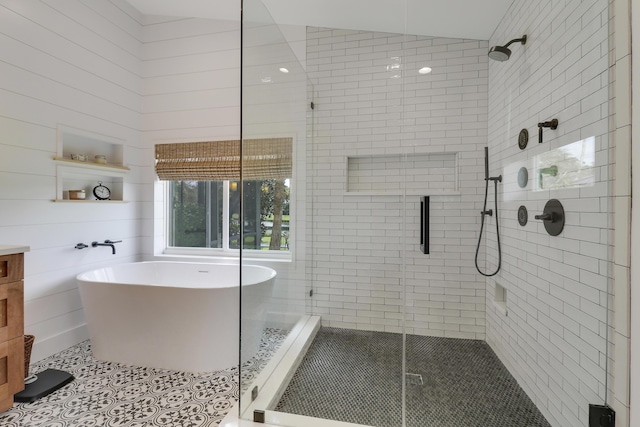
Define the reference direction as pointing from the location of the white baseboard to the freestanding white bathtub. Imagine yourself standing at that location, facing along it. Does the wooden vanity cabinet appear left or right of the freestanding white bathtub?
right

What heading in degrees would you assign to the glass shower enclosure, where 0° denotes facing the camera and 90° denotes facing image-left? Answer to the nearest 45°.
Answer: approximately 0°

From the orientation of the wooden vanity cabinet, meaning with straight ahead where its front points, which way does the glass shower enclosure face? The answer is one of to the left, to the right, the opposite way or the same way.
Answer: to the right

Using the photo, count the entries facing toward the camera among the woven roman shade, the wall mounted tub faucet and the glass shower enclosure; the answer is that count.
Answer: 2

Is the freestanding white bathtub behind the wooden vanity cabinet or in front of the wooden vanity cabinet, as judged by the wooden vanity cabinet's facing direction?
in front

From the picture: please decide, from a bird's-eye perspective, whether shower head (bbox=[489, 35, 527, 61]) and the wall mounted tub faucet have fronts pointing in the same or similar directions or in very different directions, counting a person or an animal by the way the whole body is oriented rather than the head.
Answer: very different directions

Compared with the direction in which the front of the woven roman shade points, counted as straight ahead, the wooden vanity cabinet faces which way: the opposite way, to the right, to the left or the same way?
to the left

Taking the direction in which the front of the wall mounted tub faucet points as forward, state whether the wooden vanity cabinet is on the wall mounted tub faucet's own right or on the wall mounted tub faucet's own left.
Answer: on the wall mounted tub faucet's own right

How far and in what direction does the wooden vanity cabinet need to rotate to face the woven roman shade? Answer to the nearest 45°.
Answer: approximately 90° to its left

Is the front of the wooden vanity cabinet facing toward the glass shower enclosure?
yes

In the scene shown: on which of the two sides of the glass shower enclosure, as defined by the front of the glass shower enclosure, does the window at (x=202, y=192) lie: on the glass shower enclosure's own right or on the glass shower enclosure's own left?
on the glass shower enclosure's own right

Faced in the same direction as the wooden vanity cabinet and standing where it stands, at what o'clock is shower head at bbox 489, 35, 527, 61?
The shower head is roughly at 12 o'clock from the wooden vanity cabinet.

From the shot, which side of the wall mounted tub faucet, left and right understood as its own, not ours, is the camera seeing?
right

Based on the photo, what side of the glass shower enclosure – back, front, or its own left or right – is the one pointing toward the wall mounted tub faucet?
right
